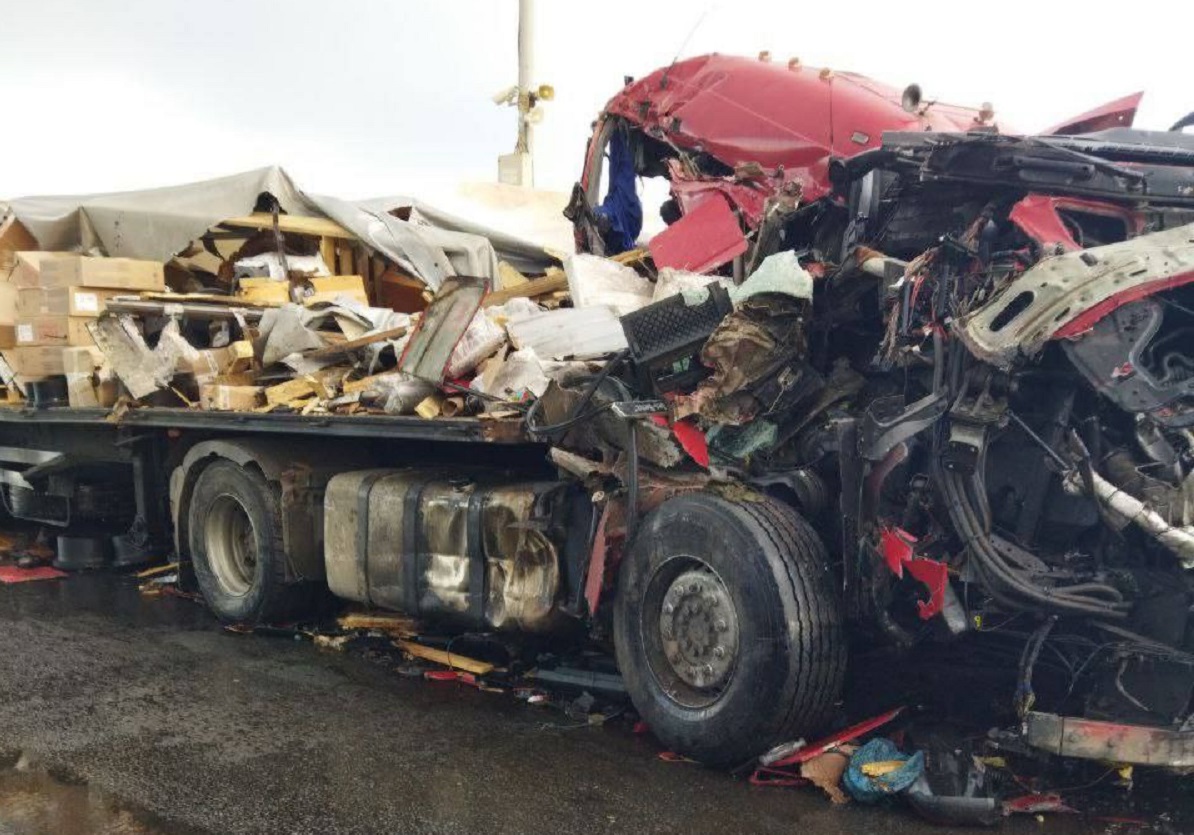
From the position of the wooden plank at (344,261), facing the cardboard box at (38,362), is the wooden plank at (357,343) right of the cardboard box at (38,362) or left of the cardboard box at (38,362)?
left

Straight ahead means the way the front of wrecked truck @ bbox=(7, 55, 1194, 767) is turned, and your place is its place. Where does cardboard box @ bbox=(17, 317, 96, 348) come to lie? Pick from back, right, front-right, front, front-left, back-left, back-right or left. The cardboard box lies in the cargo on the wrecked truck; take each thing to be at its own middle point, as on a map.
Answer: back

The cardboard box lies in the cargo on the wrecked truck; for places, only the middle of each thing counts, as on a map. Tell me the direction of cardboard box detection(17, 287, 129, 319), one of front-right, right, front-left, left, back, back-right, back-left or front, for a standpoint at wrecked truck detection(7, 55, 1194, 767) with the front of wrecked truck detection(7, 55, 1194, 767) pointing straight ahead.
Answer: back

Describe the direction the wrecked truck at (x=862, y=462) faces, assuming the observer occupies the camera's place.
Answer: facing the viewer and to the right of the viewer

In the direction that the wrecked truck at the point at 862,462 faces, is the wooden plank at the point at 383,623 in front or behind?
behind
